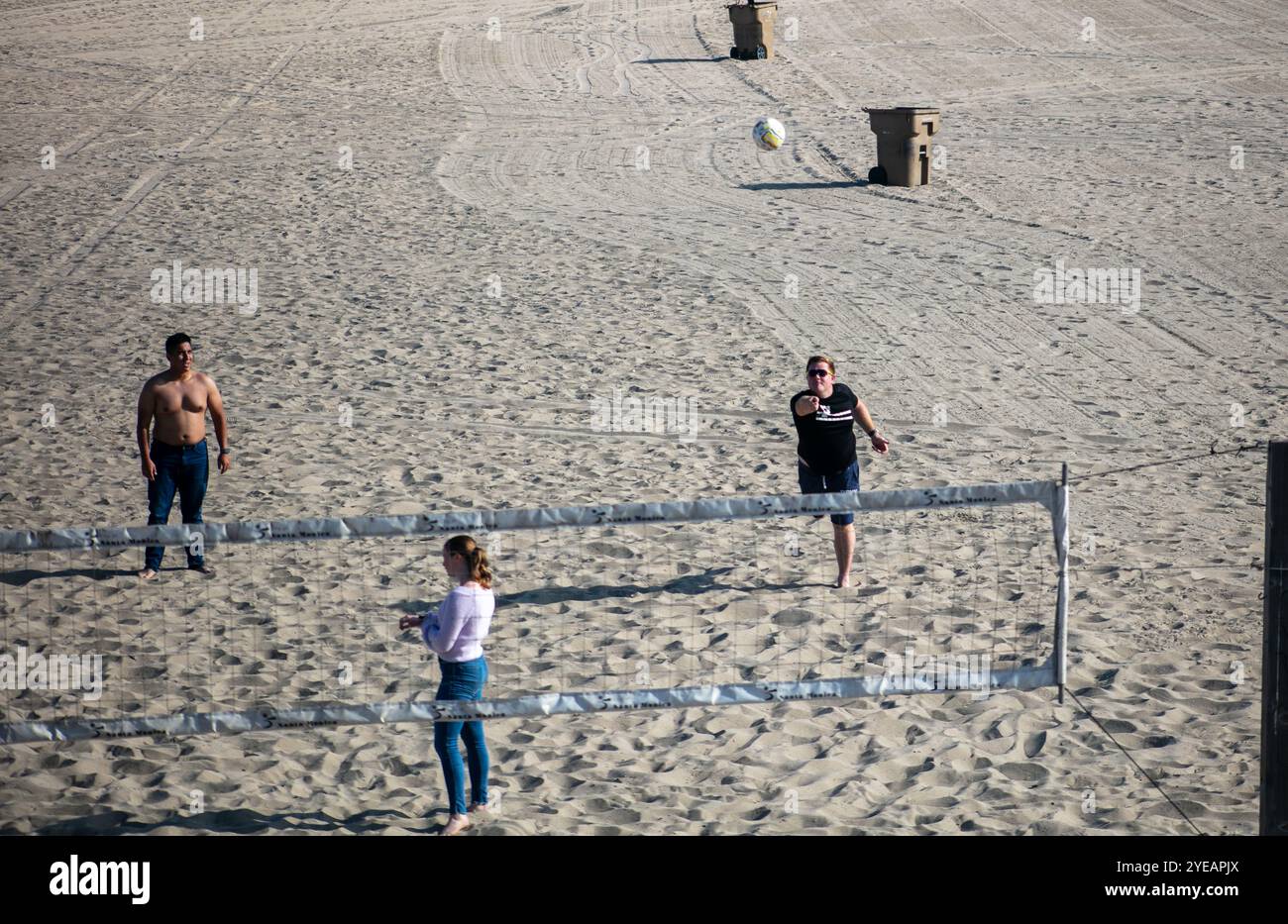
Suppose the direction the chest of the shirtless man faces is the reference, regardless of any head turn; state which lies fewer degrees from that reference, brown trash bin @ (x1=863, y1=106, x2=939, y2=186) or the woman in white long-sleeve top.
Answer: the woman in white long-sleeve top

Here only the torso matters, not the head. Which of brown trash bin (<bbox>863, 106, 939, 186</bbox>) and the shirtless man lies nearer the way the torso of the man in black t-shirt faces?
the shirtless man

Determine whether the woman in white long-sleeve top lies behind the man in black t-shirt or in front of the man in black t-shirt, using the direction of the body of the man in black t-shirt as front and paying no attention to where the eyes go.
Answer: in front

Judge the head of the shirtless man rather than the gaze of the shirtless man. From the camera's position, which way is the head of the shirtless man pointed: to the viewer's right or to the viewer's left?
to the viewer's right

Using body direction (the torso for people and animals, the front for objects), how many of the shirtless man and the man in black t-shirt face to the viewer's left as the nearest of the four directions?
0

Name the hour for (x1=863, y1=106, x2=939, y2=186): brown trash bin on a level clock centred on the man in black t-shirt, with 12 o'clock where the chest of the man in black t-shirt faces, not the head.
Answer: The brown trash bin is roughly at 6 o'clock from the man in black t-shirt.

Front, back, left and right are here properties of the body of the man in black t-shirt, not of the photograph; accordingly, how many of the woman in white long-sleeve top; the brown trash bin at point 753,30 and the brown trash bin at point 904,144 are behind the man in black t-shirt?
2

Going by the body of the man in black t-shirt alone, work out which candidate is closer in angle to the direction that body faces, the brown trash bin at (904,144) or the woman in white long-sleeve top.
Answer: the woman in white long-sleeve top

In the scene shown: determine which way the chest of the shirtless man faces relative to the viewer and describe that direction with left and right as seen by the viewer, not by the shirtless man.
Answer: facing the viewer

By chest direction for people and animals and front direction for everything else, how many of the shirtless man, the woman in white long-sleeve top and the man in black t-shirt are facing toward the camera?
2

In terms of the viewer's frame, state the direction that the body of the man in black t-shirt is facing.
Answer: toward the camera

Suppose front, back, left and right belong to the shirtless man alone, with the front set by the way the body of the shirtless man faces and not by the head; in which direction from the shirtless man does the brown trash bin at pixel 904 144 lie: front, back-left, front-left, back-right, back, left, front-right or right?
back-left
